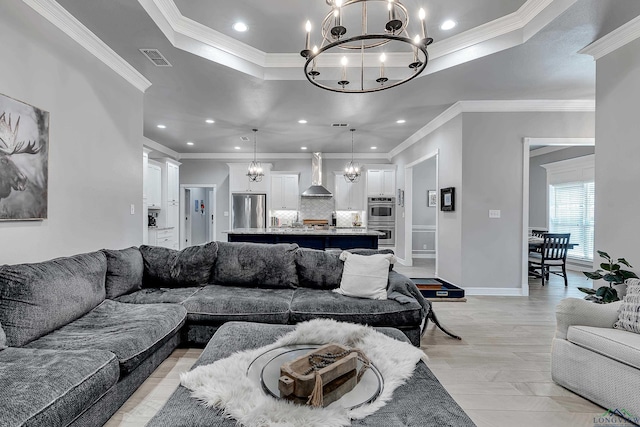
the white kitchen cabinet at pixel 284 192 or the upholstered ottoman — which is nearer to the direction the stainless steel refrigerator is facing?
the upholstered ottoman

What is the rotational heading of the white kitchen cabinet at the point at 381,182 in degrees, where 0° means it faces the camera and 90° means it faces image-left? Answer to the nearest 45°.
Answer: approximately 0°

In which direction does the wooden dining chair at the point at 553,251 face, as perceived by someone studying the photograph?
facing away from the viewer and to the left of the viewer

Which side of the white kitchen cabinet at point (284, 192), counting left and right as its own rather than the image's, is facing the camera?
front

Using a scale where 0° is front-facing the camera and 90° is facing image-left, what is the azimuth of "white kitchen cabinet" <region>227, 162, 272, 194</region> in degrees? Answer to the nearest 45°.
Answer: approximately 0°

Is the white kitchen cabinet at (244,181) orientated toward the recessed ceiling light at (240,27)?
yes

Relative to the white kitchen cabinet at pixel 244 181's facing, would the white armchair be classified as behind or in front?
in front

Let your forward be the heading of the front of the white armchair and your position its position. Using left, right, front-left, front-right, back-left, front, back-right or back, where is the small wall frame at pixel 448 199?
right

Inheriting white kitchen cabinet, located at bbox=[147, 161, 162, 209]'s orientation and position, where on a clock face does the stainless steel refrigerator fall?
The stainless steel refrigerator is roughly at 10 o'clock from the white kitchen cabinet.

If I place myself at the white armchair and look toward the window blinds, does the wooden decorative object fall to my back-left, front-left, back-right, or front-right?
back-left

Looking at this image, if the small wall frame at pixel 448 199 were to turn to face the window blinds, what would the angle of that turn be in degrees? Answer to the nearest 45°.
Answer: approximately 180°

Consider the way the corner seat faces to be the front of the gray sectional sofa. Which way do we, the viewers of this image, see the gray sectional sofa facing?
facing the viewer and to the right of the viewer

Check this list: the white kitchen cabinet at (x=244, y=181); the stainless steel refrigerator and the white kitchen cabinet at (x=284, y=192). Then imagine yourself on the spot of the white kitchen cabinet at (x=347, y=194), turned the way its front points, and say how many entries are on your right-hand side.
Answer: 3

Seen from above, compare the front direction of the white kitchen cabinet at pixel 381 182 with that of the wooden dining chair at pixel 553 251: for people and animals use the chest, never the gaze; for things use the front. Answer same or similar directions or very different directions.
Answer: very different directions

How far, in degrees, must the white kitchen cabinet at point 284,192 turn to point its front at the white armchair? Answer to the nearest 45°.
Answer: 0° — it already faces it
